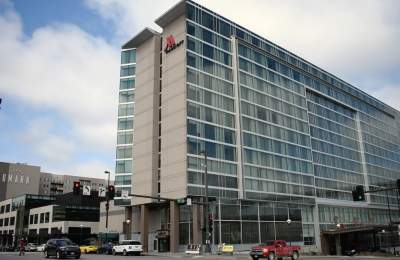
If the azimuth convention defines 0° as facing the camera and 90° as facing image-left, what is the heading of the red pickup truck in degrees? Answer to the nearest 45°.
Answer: approximately 45°

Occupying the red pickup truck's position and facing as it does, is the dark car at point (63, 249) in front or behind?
in front
